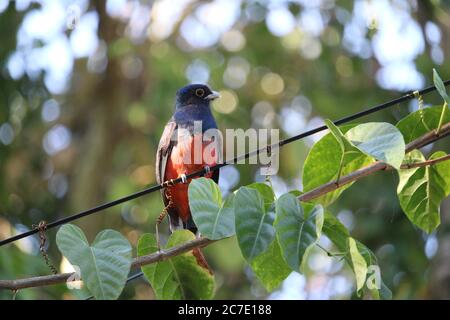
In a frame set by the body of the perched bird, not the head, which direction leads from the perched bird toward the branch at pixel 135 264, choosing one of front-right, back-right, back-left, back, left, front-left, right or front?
front-right

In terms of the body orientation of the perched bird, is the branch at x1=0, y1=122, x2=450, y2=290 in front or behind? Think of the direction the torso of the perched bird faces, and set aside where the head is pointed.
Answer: in front

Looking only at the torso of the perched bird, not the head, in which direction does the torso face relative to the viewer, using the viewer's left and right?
facing the viewer and to the right of the viewer

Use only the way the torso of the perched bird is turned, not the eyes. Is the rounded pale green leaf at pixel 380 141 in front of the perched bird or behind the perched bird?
in front
